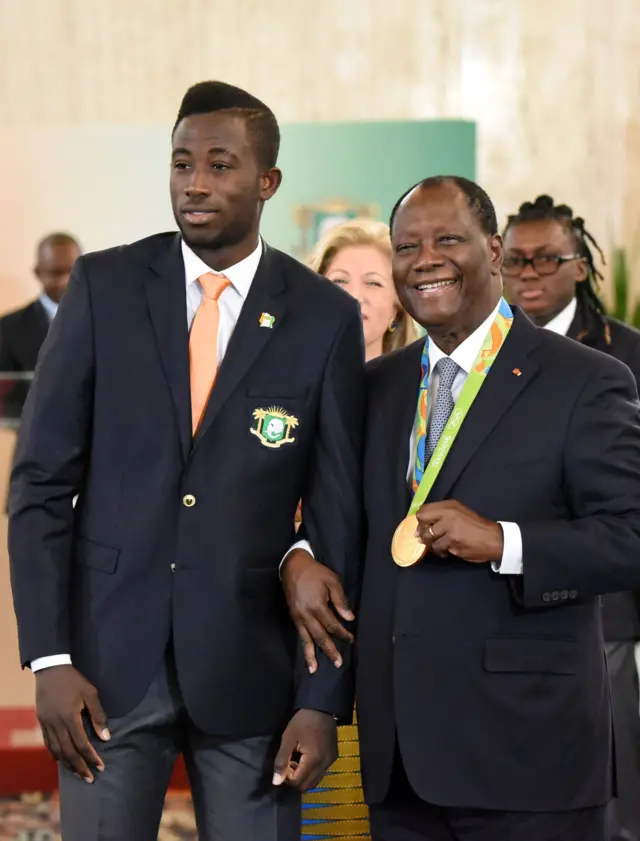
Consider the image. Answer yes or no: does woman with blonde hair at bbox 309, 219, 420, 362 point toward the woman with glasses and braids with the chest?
no

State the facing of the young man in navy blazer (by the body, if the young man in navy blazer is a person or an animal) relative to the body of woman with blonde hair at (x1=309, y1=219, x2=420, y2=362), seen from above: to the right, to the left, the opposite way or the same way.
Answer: the same way

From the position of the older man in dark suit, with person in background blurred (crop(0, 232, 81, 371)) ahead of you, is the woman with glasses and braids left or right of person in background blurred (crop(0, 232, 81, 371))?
right

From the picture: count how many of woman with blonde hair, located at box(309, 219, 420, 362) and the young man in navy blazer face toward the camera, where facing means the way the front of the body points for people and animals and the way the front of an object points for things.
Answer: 2

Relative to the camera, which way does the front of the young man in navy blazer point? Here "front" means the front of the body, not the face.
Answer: toward the camera

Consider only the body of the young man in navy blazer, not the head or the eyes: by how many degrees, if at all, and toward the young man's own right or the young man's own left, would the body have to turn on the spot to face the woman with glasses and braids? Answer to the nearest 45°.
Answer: approximately 135° to the young man's own left

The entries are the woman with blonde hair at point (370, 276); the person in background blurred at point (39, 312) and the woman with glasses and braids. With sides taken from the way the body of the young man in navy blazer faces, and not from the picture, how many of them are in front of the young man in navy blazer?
0

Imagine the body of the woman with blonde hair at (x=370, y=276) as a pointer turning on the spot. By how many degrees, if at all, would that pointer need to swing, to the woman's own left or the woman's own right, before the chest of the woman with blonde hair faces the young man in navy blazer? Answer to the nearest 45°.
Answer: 0° — they already face them

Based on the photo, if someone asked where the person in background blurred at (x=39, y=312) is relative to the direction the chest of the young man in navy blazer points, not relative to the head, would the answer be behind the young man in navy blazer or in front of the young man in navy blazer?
behind

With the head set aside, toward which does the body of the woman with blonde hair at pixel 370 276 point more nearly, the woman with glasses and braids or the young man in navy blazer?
the young man in navy blazer

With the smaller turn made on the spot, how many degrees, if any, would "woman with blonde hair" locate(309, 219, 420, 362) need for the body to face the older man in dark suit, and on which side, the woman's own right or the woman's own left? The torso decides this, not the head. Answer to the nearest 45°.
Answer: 0° — they already face them

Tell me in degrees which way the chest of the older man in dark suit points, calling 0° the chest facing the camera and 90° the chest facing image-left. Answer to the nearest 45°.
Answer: approximately 45°

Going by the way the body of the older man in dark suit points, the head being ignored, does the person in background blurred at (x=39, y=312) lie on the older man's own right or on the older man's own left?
on the older man's own right

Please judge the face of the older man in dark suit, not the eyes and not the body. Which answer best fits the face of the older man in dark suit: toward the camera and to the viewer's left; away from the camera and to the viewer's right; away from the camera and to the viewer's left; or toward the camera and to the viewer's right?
toward the camera and to the viewer's left

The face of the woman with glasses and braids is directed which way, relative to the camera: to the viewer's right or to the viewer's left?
to the viewer's left

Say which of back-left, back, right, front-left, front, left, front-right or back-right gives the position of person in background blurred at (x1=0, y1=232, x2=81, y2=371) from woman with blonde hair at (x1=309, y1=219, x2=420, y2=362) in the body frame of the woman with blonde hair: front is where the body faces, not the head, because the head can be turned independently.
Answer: back-right

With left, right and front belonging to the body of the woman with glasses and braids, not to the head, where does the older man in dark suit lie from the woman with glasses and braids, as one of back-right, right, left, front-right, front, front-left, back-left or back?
front-left

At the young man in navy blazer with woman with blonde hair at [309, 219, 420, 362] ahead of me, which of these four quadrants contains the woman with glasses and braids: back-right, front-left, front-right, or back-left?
front-right
